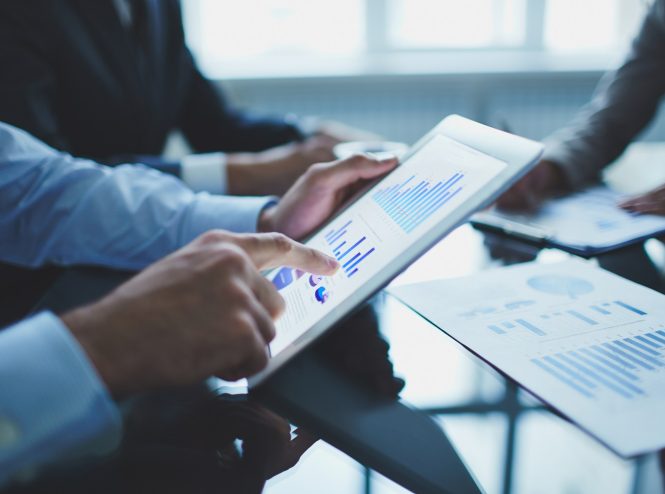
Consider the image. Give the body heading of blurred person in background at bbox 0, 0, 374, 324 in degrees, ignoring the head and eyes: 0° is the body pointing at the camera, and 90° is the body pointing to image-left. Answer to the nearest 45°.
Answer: approximately 315°

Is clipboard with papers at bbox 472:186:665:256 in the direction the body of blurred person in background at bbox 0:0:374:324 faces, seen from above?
yes

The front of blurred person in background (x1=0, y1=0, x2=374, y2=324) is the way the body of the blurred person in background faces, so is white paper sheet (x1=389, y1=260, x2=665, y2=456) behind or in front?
in front

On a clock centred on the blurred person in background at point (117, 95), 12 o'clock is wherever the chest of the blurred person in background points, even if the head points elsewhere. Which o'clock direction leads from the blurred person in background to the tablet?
The tablet is roughly at 1 o'clock from the blurred person in background.
